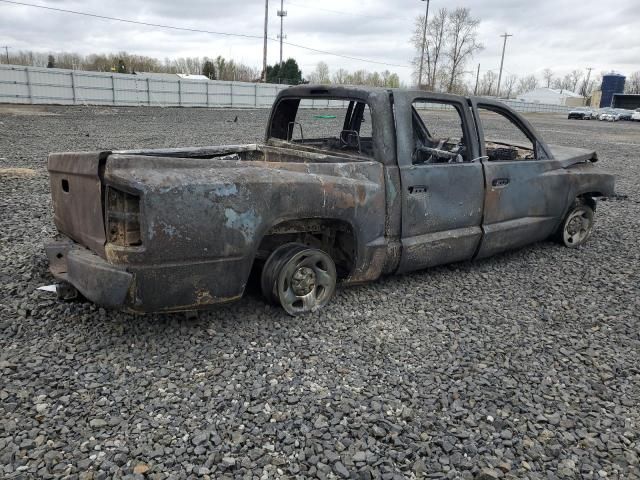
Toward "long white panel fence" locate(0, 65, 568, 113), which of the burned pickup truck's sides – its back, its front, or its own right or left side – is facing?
left

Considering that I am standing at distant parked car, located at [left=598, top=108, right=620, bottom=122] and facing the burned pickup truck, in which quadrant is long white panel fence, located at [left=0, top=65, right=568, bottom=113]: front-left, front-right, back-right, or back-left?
front-right

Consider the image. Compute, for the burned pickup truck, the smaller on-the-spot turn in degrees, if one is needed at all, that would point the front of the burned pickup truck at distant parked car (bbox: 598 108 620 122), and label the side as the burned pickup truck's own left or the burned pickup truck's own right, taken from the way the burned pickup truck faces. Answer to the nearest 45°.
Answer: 0° — it already faces it

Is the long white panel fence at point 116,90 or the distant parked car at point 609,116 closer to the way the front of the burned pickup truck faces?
the distant parked car

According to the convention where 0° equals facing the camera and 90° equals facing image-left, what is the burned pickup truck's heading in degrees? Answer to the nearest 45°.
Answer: approximately 225°

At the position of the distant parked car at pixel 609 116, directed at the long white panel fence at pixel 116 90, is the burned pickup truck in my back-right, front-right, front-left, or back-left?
front-left
